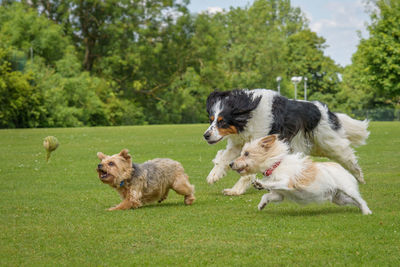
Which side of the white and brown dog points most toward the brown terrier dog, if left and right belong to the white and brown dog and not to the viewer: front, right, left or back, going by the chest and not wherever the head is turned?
front

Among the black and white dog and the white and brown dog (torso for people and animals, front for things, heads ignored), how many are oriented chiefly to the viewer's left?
2

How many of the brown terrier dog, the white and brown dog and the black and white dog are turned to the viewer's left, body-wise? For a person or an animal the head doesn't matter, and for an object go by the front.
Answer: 3

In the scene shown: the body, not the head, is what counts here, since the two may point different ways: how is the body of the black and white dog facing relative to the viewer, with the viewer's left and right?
facing to the left of the viewer

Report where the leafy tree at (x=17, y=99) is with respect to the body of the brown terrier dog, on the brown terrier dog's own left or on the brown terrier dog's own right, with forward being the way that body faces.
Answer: on the brown terrier dog's own right

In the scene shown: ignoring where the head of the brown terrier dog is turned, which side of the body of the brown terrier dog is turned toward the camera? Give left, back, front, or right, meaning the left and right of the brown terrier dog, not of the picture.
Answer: left

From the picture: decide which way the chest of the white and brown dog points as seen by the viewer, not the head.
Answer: to the viewer's left

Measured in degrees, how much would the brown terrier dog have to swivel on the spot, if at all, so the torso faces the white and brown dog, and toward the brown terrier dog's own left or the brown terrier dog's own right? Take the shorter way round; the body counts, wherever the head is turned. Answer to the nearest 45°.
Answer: approximately 135° to the brown terrier dog's own left

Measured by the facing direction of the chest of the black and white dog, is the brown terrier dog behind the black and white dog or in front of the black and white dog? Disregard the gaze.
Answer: in front

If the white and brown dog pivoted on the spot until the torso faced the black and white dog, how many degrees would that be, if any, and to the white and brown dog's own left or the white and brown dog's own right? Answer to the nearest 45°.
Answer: approximately 90° to the white and brown dog's own right

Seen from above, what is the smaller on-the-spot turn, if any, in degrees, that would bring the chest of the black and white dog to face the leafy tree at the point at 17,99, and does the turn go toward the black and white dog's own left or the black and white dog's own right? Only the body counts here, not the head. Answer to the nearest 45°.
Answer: approximately 45° to the black and white dog's own right

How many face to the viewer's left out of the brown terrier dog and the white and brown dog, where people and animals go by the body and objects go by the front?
2

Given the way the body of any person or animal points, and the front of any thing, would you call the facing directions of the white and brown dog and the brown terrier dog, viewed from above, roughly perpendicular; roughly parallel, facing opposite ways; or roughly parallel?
roughly parallel

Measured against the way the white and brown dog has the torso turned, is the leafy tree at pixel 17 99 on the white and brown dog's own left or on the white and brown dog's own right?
on the white and brown dog's own right

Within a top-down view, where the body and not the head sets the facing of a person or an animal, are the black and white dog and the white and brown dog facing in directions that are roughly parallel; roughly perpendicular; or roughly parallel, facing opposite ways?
roughly parallel
